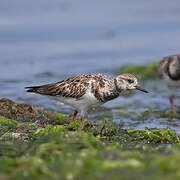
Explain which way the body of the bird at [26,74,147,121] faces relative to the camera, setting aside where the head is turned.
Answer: to the viewer's right

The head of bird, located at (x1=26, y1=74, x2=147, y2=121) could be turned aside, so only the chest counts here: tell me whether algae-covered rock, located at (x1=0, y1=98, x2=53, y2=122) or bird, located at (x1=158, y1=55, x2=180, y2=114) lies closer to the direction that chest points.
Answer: the bird

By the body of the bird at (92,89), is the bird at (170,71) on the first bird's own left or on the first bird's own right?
on the first bird's own left

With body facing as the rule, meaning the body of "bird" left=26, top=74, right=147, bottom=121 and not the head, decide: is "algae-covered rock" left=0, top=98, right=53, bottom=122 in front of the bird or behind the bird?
behind
